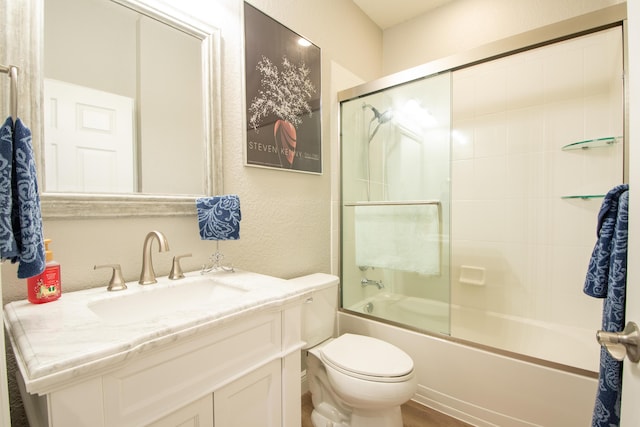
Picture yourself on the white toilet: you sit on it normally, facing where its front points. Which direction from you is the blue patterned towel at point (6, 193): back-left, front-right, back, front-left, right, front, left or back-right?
right

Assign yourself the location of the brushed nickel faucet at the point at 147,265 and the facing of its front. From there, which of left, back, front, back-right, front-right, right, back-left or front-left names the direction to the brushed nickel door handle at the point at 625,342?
front

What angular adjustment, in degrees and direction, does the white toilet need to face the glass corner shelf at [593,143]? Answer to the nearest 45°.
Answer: approximately 45° to its left

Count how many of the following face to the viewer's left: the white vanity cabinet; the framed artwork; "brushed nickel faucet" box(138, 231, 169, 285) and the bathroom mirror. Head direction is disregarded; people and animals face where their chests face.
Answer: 0

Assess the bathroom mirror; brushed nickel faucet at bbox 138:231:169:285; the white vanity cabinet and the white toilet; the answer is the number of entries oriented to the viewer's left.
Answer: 0

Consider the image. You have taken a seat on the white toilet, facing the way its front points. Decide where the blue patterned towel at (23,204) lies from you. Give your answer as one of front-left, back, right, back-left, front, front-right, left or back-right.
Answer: right

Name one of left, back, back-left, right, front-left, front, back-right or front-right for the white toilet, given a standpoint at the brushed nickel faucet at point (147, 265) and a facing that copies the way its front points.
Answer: front-left

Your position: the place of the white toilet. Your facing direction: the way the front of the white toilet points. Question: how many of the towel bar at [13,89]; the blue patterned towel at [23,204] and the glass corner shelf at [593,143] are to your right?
2

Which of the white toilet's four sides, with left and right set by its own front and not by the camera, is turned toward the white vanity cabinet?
right

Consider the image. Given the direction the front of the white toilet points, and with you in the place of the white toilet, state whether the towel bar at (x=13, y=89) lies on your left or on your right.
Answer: on your right

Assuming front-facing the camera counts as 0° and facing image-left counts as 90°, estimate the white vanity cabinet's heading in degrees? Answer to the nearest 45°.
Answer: approximately 315°
